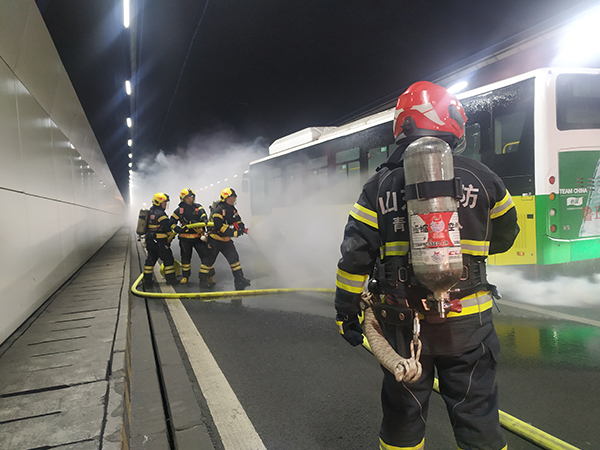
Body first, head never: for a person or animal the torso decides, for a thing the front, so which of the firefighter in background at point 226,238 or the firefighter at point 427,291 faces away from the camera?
the firefighter

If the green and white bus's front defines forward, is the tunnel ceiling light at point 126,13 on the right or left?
on its left

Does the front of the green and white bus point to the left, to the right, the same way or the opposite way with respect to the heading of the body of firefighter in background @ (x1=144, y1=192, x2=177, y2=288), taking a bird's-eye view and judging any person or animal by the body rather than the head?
to the left

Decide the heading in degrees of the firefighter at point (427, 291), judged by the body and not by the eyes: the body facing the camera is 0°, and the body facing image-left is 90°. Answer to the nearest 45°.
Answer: approximately 180°

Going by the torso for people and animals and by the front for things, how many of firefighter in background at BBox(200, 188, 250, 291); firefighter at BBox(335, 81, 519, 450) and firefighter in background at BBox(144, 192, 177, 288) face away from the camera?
1

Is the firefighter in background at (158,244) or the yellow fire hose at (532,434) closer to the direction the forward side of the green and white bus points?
the firefighter in background

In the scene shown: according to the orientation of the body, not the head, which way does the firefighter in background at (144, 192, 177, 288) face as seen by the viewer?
to the viewer's right

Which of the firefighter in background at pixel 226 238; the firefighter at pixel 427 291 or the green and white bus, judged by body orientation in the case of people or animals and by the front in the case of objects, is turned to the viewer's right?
the firefighter in background

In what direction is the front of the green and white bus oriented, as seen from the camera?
facing away from the viewer and to the left of the viewer

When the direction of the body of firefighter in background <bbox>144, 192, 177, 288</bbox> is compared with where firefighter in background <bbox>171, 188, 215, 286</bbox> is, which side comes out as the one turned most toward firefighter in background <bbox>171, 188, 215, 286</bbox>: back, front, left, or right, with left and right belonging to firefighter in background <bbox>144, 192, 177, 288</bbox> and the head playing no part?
front

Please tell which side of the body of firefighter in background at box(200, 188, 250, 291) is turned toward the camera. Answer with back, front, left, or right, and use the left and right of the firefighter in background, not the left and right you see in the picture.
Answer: right
